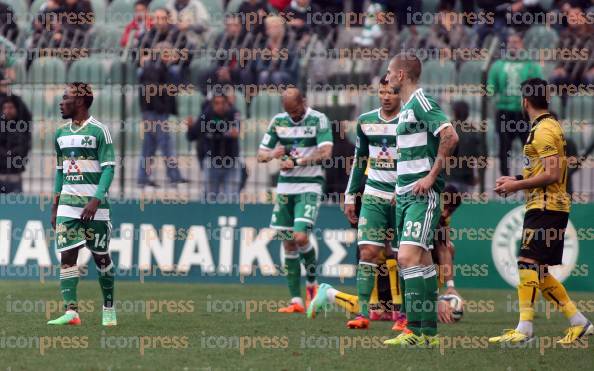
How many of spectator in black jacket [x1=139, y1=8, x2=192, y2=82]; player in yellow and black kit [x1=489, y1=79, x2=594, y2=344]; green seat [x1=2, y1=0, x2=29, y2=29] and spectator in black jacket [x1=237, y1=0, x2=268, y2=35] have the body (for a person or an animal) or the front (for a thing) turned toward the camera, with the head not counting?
3

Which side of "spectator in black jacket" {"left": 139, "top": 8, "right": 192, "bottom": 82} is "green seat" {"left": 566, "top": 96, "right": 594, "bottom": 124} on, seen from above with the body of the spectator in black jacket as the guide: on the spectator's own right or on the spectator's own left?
on the spectator's own left

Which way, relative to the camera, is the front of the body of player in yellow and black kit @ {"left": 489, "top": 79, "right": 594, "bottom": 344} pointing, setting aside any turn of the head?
to the viewer's left

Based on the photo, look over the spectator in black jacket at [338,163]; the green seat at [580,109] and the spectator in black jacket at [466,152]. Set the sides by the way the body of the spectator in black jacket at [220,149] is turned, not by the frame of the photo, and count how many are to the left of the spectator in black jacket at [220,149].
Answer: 3

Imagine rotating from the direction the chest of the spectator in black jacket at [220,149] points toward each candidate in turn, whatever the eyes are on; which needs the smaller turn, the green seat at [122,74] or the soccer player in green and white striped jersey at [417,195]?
the soccer player in green and white striped jersey

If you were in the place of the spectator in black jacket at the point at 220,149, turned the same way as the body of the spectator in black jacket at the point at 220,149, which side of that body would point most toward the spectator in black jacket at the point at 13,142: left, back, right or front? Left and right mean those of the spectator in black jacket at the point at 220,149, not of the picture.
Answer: right

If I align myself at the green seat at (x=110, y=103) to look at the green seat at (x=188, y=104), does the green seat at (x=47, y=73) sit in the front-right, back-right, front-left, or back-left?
back-left
